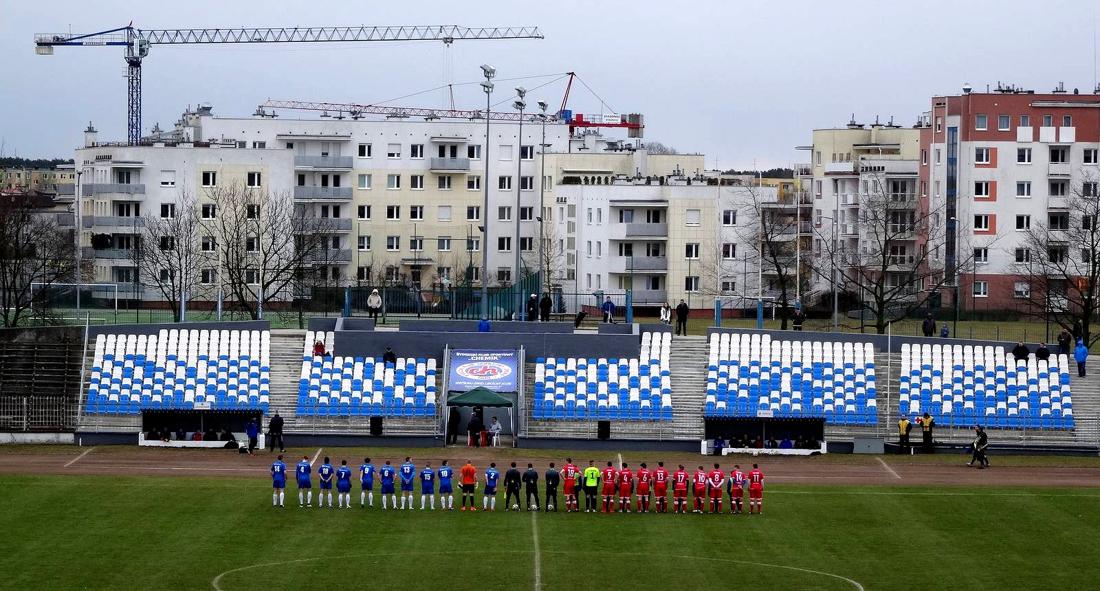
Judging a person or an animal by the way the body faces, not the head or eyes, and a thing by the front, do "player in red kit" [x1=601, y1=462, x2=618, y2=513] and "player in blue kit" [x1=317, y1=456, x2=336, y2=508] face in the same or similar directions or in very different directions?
same or similar directions

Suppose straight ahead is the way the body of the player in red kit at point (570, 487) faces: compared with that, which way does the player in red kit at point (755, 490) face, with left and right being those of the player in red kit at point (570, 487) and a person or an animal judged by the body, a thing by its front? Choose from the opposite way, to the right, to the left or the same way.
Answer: the same way

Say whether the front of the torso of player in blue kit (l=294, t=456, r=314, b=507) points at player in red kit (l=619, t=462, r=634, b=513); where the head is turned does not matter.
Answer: no
